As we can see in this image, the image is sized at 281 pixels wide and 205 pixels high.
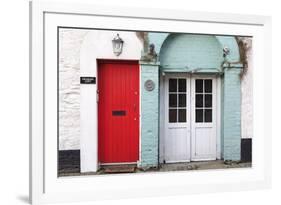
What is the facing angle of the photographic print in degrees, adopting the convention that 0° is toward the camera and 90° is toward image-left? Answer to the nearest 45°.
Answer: approximately 315°

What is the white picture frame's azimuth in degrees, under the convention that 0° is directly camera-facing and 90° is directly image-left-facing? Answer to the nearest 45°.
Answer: approximately 315°
